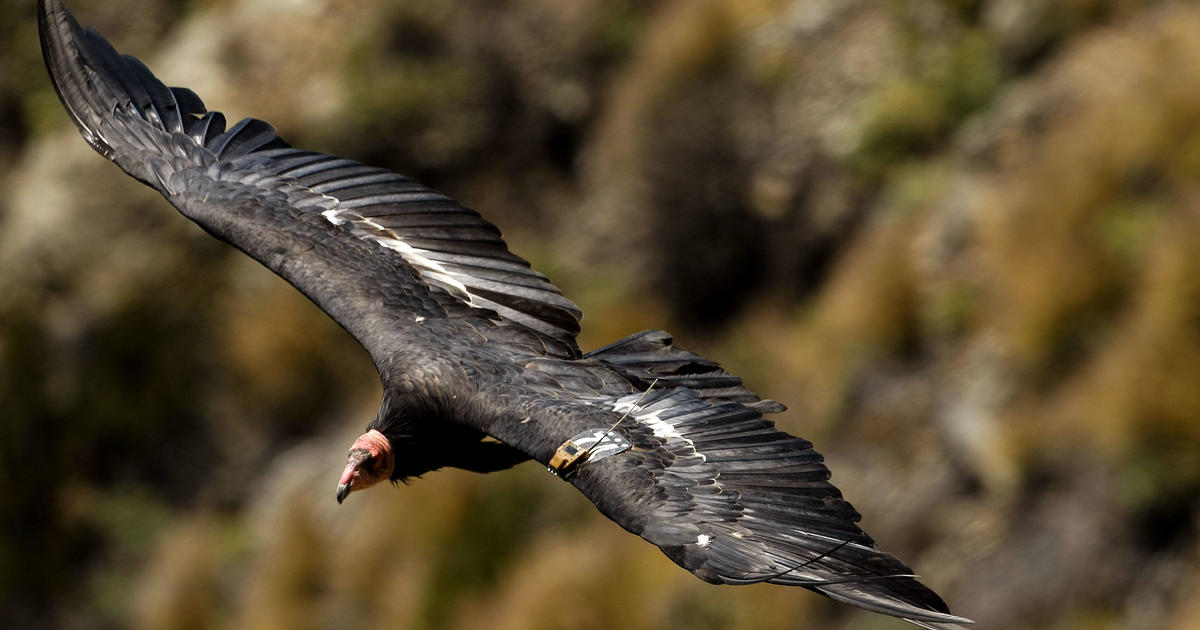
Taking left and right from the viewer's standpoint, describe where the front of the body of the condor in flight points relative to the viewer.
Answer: facing the viewer and to the left of the viewer
